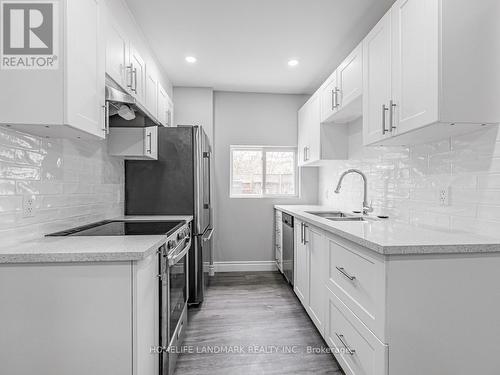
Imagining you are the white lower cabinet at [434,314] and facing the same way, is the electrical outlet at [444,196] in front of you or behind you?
behind

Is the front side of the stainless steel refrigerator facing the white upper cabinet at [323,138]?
yes

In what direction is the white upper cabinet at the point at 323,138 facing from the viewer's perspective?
to the viewer's left

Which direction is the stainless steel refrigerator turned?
to the viewer's right

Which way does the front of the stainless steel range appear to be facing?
to the viewer's right

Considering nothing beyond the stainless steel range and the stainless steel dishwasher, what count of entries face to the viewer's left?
1

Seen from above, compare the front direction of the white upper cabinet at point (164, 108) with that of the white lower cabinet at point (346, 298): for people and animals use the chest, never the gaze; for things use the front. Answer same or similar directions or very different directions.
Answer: very different directions

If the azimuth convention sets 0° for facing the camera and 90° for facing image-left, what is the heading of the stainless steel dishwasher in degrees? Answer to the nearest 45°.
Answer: approximately 90°

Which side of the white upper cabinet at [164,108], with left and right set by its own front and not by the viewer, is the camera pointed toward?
right
